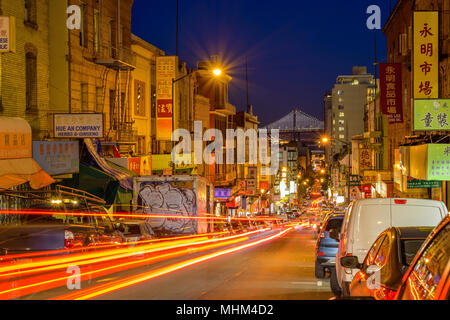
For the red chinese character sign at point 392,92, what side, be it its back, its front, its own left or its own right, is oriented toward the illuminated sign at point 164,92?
right

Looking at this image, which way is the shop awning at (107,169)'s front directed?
to the viewer's right

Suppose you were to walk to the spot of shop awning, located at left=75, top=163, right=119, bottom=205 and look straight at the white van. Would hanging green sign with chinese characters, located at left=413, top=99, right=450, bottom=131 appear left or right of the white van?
left

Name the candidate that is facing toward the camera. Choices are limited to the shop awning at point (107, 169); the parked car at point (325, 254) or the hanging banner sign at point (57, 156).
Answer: the hanging banner sign

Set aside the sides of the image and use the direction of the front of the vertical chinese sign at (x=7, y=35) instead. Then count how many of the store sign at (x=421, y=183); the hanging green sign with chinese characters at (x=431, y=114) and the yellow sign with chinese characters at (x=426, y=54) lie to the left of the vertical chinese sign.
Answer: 3

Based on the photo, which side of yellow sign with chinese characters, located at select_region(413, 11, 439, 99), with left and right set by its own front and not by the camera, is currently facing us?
front

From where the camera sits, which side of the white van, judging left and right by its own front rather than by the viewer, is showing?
back

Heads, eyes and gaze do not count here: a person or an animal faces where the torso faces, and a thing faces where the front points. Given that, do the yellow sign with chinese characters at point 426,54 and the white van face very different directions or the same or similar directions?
very different directions

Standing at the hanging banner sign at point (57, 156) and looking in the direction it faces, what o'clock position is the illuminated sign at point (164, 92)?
The illuminated sign is roughly at 7 o'clock from the hanging banner sign.

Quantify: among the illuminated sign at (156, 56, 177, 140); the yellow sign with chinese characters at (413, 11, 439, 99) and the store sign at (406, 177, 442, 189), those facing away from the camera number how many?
0

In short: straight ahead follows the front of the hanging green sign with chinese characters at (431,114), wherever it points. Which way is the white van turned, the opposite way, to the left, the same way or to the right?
the opposite way

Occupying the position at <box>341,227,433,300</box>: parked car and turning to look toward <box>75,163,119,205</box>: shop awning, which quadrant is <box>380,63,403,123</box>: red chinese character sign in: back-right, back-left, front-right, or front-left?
front-right

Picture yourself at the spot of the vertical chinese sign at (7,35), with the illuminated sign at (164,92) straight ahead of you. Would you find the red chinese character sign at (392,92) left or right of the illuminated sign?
right

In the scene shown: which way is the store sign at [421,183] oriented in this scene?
toward the camera

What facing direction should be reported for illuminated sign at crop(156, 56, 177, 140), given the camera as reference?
facing the viewer

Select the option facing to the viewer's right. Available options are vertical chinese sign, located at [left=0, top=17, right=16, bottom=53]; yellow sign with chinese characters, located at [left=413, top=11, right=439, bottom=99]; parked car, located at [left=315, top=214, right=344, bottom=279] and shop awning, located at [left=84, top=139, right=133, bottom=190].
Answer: the shop awning

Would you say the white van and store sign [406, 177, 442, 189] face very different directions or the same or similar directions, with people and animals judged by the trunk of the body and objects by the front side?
very different directions
